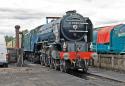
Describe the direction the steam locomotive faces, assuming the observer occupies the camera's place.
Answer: facing the viewer and to the right of the viewer
